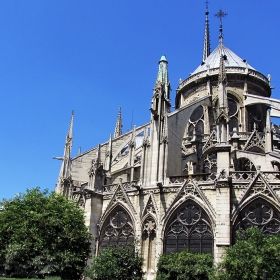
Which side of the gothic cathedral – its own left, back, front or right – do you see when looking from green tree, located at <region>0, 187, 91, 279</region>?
left

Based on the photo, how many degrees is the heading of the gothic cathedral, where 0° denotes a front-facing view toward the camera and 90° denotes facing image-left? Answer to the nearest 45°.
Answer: approximately 180°

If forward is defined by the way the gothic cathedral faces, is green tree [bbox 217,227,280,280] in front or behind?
behind
